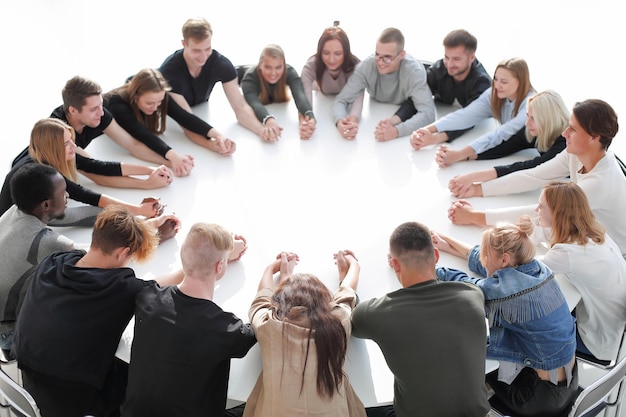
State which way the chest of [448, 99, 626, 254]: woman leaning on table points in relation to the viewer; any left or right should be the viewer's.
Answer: facing to the left of the viewer

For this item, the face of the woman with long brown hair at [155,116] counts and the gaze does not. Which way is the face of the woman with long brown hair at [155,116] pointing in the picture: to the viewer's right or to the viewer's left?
to the viewer's right

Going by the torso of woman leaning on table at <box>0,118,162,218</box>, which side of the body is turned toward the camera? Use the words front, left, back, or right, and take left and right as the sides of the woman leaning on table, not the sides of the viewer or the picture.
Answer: right

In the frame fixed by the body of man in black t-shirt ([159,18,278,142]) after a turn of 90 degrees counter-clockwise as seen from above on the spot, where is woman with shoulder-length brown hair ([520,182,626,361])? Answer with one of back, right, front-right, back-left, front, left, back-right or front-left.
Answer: right

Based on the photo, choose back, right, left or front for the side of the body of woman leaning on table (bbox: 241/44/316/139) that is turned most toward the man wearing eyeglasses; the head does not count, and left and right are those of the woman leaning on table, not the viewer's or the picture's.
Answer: left

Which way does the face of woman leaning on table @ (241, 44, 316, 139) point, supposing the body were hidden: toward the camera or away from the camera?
toward the camera

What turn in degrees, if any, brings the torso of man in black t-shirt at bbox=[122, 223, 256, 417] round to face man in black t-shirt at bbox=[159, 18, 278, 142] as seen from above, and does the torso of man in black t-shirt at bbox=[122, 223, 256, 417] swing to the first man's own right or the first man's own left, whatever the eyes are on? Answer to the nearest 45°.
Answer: approximately 45° to the first man's own left

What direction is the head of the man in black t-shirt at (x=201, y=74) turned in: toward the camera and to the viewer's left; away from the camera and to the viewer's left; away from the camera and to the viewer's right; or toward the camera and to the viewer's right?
toward the camera and to the viewer's right

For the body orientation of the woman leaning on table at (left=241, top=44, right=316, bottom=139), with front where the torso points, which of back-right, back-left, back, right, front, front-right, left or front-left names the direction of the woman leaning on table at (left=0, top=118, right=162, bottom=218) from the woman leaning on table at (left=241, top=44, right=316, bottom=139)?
front-right

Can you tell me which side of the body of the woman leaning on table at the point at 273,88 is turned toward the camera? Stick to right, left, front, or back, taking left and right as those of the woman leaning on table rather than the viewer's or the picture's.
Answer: front

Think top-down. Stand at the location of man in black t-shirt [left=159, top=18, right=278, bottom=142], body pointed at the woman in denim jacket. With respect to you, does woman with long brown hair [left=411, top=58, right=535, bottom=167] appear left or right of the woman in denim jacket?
left

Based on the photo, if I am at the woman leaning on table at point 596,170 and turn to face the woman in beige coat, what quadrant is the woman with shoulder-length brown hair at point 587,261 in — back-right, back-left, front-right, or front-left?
front-left

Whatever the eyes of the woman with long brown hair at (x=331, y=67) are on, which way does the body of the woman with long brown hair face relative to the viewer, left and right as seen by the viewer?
facing the viewer

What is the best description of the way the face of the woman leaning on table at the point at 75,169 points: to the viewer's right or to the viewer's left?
to the viewer's right

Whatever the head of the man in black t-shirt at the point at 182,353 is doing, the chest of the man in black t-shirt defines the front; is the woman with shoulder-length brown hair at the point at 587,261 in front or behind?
in front

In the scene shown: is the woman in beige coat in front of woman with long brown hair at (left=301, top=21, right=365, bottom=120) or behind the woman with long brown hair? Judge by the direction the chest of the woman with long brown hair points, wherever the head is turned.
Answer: in front
